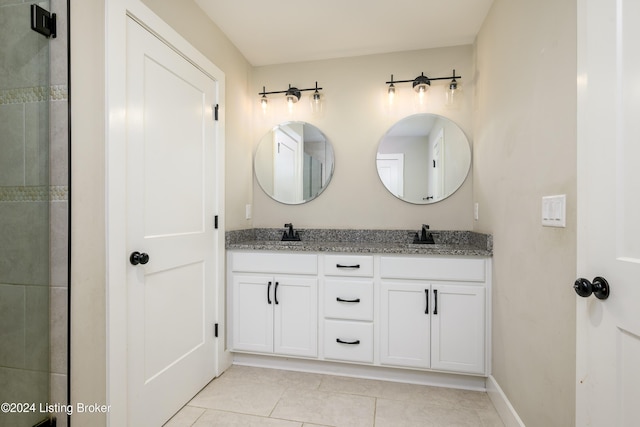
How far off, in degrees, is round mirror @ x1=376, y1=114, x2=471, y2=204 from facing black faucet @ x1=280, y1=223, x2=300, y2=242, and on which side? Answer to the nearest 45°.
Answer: approximately 90° to its right

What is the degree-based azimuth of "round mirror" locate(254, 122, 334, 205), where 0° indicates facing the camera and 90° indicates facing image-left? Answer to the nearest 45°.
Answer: approximately 0°

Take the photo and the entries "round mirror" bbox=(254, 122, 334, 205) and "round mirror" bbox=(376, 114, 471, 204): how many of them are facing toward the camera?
2

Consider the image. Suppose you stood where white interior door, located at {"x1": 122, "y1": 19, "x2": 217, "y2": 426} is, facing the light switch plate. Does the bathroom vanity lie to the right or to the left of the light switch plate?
left
